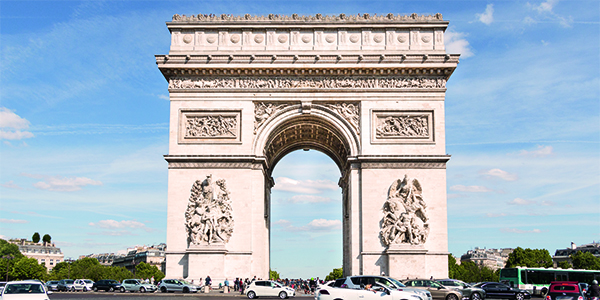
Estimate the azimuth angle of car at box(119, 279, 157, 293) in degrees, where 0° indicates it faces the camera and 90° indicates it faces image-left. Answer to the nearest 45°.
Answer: approximately 315°

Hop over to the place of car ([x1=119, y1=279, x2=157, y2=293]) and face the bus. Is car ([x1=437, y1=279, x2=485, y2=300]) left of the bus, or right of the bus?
right

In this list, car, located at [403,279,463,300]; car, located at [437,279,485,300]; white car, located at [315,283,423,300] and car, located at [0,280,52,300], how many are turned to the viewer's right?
3

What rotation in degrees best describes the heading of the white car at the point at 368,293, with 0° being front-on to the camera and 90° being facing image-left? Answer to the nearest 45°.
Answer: approximately 270°

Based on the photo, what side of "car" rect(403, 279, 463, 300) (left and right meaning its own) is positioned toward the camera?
right

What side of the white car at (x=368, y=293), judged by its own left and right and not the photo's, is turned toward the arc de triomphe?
left

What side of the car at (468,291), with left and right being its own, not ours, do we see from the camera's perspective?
right
